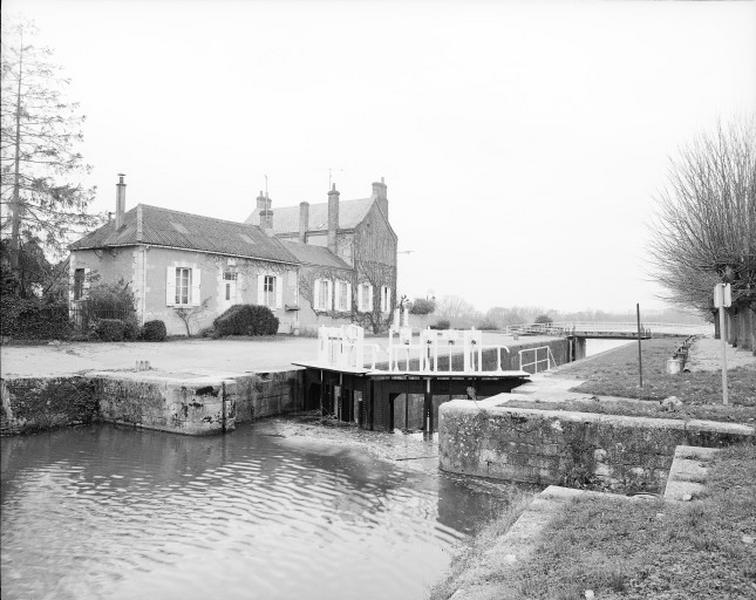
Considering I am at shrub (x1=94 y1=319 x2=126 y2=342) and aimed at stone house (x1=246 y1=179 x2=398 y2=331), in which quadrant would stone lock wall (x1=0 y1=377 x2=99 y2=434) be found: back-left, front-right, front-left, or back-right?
back-right

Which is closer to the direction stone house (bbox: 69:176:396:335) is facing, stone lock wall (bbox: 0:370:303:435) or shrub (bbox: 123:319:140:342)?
the stone lock wall

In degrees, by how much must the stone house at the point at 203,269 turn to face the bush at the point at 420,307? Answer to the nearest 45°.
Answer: approximately 90° to its left

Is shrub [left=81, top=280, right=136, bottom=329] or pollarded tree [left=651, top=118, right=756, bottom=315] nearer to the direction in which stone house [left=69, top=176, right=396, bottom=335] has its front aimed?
the pollarded tree

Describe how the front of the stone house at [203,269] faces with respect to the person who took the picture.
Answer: facing the viewer and to the right of the viewer

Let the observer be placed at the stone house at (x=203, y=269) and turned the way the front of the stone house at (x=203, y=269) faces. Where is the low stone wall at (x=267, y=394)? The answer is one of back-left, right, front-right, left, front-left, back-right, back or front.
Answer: front-right

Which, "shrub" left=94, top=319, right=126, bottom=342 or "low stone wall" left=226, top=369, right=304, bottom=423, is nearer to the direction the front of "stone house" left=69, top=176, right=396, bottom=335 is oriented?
the low stone wall

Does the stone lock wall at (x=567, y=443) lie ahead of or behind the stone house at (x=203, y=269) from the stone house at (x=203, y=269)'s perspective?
ahead

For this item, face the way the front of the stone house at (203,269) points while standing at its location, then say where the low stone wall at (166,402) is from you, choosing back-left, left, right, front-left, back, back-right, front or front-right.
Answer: front-right

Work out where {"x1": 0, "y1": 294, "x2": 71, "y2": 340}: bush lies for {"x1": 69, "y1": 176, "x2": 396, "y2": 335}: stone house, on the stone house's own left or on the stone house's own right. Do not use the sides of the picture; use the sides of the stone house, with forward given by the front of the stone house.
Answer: on the stone house's own right

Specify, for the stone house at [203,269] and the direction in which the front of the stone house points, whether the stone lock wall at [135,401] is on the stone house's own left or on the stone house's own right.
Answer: on the stone house's own right

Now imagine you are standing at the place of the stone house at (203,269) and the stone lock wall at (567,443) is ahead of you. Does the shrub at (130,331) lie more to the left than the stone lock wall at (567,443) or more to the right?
right

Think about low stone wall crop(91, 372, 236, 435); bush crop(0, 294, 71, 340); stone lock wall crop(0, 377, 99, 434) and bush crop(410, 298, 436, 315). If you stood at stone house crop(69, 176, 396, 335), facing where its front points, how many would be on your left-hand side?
1
